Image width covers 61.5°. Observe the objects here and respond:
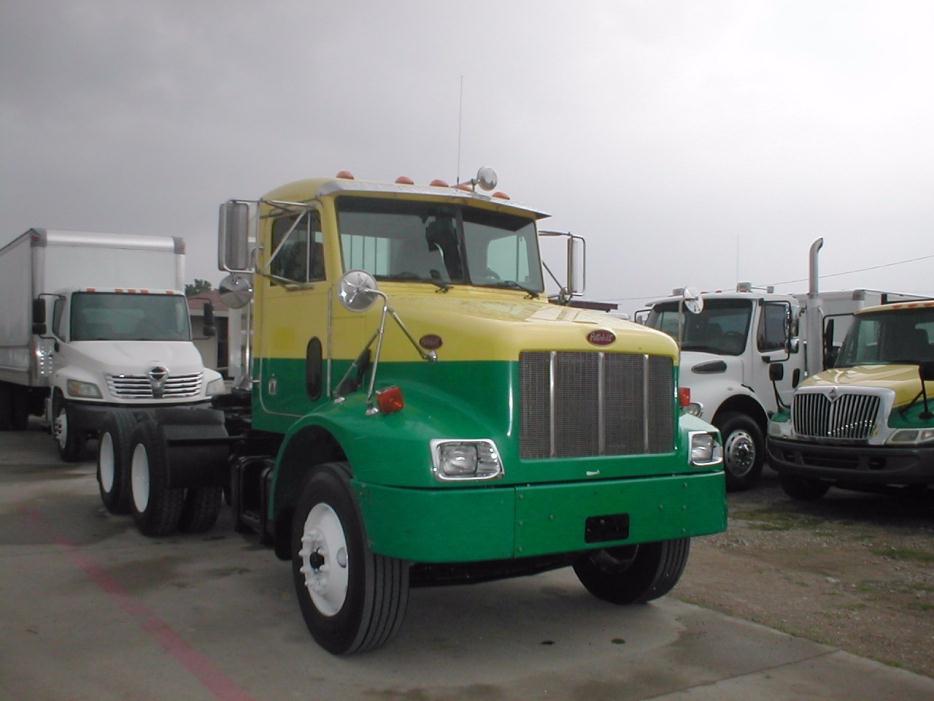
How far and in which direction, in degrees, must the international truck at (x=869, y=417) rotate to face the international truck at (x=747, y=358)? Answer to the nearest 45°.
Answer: approximately 90° to its right

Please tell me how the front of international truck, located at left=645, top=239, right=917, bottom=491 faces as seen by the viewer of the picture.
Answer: facing the viewer and to the left of the viewer

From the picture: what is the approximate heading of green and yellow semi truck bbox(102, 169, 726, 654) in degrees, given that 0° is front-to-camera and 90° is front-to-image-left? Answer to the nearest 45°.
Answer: approximately 315°

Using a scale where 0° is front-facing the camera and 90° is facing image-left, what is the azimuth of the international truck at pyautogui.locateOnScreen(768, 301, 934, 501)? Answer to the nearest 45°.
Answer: approximately 45°

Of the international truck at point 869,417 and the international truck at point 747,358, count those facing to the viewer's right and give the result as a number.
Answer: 0

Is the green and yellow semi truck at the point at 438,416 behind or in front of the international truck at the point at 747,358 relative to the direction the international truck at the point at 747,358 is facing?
in front

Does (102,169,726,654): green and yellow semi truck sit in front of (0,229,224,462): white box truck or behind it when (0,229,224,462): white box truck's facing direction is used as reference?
in front

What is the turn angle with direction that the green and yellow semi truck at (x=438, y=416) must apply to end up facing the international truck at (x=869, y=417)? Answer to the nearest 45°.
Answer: approximately 90° to its left

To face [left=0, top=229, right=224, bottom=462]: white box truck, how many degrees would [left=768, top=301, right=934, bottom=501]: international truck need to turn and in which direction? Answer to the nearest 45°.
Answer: approximately 45° to its right

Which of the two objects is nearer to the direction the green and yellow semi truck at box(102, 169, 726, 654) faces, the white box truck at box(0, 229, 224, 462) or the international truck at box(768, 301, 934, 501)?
the international truck
